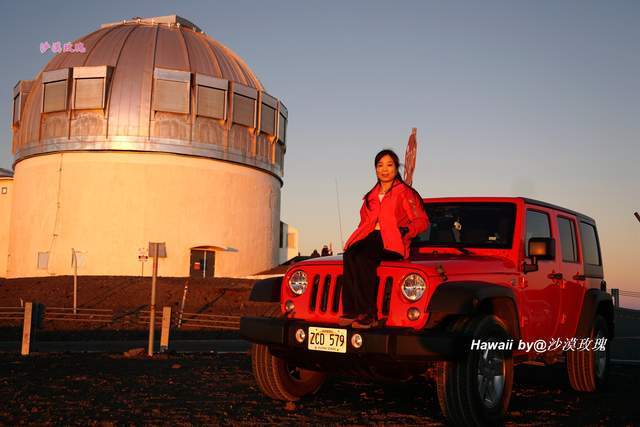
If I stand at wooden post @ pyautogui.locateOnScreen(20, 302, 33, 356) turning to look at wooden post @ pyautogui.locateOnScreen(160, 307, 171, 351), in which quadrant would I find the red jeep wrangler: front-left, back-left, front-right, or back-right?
front-right

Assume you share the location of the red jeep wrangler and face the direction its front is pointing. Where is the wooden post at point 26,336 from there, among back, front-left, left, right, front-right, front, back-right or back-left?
right

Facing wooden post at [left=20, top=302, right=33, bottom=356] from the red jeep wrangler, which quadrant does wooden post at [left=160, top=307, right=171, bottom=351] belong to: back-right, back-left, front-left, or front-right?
front-right

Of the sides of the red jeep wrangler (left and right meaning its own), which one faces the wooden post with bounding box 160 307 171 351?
right
